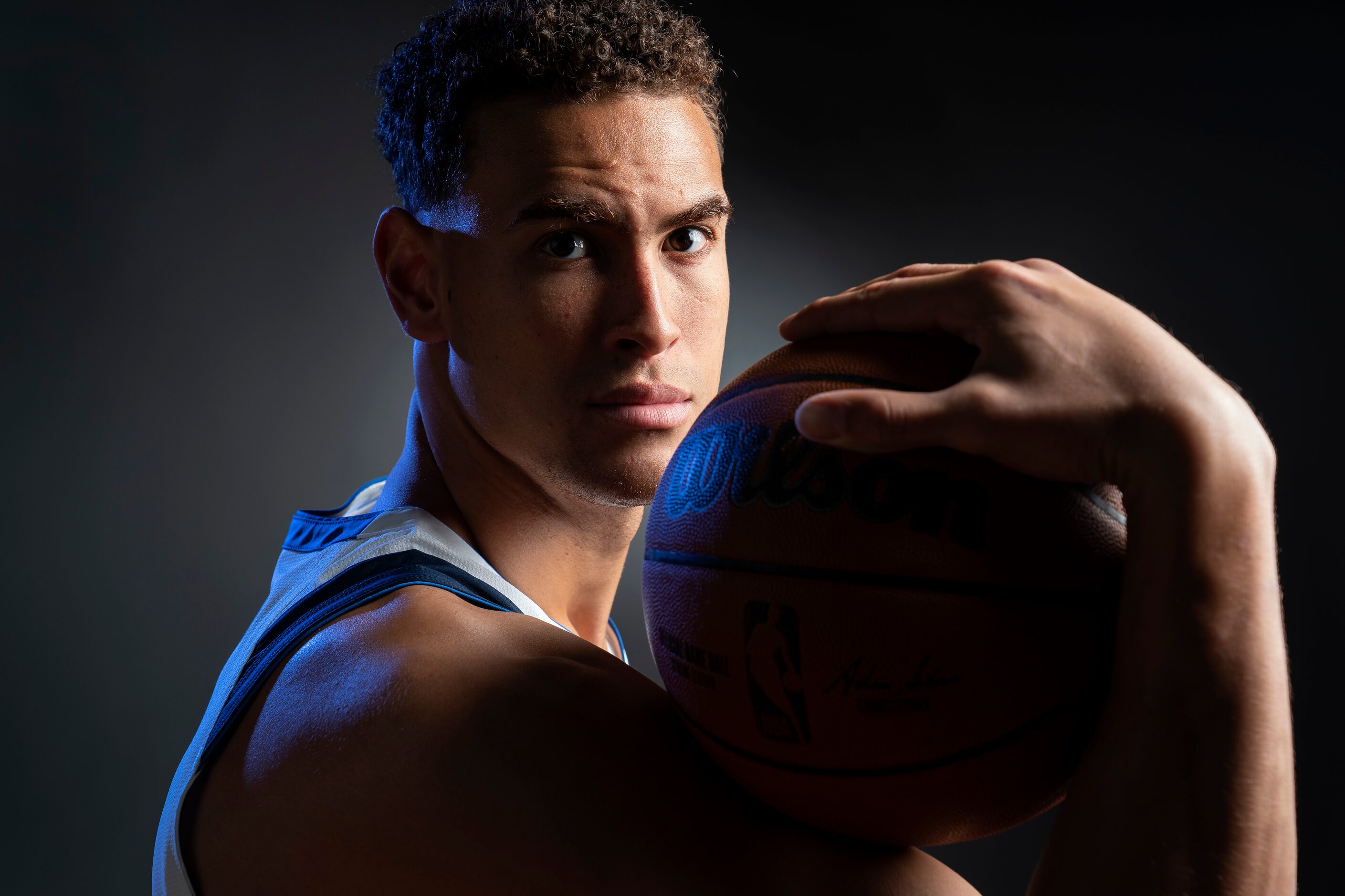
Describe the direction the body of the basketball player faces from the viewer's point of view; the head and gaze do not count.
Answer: to the viewer's right
